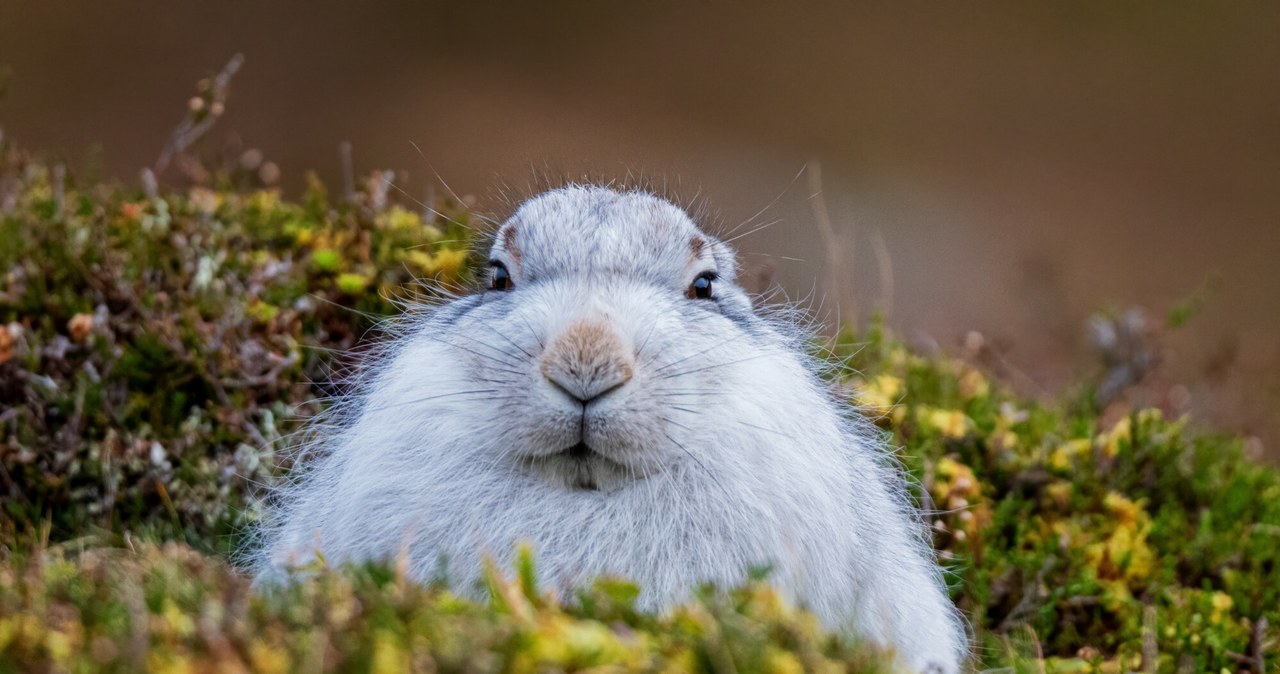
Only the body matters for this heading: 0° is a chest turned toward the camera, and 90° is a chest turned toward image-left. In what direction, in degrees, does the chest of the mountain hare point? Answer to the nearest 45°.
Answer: approximately 0°
